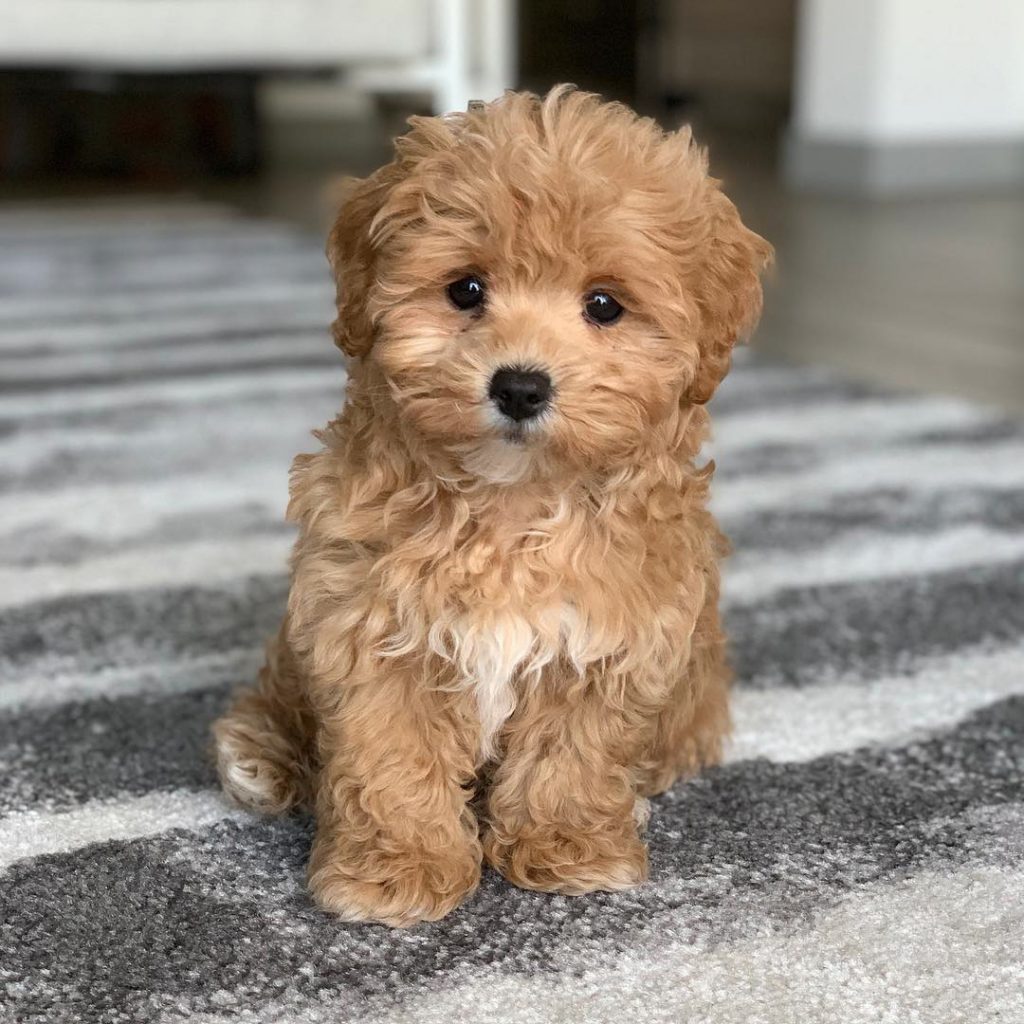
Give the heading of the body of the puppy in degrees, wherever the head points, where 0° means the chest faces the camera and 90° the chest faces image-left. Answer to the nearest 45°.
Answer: approximately 0°
